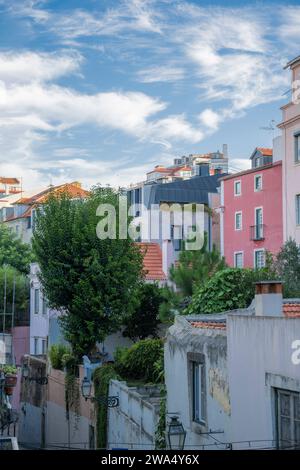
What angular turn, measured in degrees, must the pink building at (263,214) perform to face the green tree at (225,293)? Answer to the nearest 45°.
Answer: approximately 45° to its left

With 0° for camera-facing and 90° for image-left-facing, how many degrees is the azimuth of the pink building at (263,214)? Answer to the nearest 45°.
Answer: approximately 45°

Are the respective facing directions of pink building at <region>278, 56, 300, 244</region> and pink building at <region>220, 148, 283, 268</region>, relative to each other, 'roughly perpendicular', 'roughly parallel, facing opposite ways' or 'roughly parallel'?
roughly parallel

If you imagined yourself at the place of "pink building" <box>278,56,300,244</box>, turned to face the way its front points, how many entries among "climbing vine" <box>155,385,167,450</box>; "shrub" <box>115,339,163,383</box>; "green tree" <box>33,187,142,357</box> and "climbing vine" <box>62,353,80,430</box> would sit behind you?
0

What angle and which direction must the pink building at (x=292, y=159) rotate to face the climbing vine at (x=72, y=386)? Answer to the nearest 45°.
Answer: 0° — it already faces it

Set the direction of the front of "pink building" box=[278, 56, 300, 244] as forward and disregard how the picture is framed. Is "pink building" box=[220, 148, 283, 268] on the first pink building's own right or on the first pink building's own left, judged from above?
on the first pink building's own right

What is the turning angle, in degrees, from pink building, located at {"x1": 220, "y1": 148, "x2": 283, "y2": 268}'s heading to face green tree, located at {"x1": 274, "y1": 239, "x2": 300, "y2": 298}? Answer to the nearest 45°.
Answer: approximately 45° to its left

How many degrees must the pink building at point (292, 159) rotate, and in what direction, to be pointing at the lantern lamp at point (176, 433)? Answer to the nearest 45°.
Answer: approximately 45° to its left

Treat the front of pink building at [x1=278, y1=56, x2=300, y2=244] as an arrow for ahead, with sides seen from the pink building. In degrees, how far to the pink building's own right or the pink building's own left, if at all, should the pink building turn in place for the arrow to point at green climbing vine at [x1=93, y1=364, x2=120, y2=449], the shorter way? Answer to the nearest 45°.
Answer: approximately 45° to the pink building's own left

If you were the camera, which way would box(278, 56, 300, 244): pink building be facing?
facing the viewer and to the left of the viewer

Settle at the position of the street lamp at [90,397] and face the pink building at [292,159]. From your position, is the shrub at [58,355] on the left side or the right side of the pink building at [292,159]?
left

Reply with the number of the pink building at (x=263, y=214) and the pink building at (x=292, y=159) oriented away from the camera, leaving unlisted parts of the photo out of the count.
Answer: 0

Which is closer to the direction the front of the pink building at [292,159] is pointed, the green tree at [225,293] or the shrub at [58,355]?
the shrub
